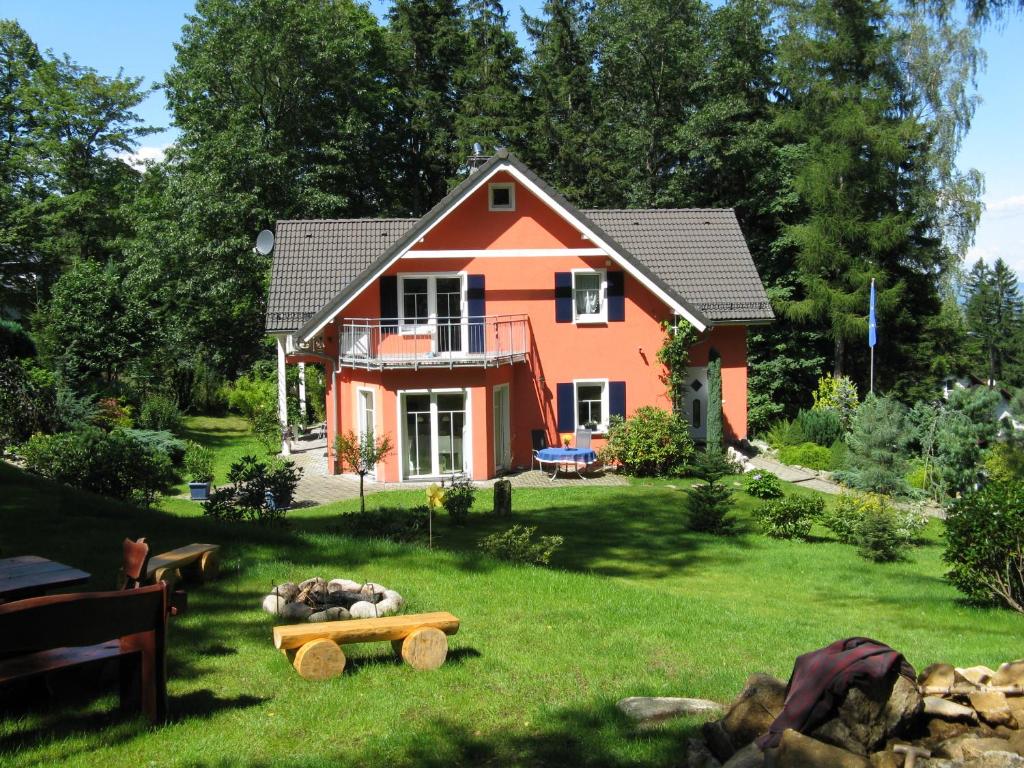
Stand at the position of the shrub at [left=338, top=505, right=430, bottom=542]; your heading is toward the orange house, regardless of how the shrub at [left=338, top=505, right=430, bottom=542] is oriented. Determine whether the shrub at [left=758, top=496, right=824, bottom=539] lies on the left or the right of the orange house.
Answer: right

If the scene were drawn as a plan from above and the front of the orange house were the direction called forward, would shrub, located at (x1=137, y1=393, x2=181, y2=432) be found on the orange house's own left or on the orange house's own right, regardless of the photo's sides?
on the orange house's own right

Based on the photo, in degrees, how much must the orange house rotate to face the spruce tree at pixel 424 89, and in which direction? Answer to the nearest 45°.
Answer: approximately 180°

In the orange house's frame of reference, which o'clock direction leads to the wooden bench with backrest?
The wooden bench with backrest is roughly at 12 o'clock from the orange house.

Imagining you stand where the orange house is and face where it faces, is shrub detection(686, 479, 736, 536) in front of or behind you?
in front

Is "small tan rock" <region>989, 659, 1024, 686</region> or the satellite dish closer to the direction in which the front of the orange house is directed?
the small tan rock

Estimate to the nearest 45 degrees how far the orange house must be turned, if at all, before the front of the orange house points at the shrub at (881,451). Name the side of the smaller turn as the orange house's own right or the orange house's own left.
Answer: approximately 45° to the orange house's own left

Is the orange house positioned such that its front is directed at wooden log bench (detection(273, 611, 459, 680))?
yes

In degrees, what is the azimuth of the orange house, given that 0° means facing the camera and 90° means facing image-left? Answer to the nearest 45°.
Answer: approximately 0°

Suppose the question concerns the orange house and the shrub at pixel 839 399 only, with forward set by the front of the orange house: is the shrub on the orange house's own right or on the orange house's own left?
on the orange house's own left

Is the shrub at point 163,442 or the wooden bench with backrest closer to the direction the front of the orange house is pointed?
the wooden bench with backrest

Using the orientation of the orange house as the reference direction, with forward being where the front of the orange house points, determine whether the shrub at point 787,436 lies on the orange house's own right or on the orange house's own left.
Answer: on the orange house's own left

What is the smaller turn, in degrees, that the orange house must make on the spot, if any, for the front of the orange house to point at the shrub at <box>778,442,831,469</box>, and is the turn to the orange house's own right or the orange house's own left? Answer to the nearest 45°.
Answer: approximately 90° to the orange house's own left

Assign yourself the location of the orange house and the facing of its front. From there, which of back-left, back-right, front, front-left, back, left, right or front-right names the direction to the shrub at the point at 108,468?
front-right

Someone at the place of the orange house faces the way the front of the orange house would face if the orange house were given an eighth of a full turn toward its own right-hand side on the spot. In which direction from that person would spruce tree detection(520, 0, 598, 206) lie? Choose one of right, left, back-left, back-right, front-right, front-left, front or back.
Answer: back-right

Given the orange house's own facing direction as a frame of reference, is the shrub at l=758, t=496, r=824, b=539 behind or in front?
in front

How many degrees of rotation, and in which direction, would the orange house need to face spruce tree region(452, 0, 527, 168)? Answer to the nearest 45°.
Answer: approximately 180°

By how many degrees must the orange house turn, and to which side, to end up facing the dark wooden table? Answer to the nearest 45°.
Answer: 0° — it already faces it

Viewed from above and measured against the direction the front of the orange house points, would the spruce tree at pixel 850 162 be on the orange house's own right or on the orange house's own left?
on the orange house's own left
